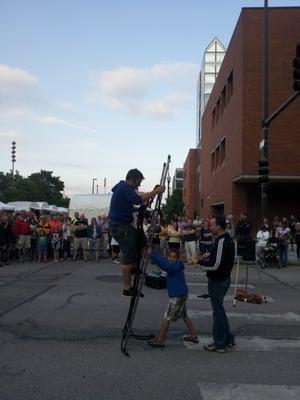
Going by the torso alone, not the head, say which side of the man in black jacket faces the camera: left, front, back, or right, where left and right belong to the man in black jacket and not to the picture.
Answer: left

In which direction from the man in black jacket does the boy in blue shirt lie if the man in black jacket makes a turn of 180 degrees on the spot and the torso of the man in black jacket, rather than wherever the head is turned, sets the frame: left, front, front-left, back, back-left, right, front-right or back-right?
back

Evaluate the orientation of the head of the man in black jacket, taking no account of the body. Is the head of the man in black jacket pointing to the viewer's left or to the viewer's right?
to the viewer's left

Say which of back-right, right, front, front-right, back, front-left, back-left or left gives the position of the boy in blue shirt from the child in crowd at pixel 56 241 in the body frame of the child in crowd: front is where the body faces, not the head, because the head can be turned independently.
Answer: front

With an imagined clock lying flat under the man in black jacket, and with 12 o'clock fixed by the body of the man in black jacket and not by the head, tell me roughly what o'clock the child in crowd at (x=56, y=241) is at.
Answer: The child in crowd is roughly at 2 o'clock from the man in black jacket.

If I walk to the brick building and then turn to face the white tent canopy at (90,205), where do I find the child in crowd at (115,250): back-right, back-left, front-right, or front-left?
front-left

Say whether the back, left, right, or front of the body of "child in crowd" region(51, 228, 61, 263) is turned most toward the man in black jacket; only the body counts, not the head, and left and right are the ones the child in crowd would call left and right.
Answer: front

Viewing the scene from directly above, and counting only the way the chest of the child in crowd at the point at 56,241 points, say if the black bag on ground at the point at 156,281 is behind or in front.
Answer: in front

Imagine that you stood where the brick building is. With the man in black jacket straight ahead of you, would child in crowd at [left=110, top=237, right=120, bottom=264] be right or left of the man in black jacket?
right

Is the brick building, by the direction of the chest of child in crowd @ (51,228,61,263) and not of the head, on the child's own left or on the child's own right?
on the child's own left

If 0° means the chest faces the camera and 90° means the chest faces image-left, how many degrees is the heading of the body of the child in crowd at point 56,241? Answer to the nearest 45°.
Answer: approximately 0°

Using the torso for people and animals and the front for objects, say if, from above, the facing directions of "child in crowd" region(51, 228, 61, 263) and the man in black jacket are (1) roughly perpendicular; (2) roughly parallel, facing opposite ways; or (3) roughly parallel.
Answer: roughly perpendicular

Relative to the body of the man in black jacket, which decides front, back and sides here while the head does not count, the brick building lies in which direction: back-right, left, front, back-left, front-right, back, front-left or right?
right

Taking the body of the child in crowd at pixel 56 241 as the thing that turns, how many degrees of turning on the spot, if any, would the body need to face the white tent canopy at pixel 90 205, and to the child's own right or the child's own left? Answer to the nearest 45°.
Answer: approximately 180°

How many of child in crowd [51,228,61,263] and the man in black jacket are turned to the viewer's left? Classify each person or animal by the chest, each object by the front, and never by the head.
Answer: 1

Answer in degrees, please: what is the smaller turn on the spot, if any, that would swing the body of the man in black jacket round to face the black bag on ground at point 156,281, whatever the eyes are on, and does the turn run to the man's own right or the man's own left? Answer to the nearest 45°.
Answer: approximately 45° to the man's own right
